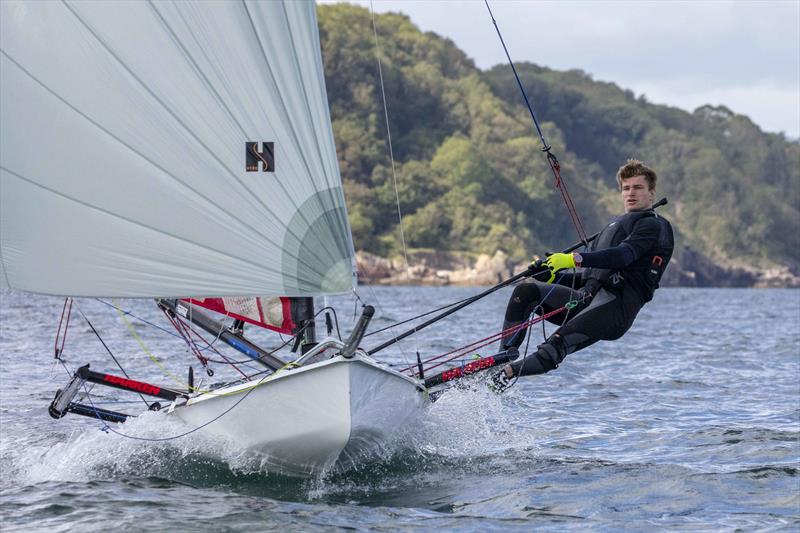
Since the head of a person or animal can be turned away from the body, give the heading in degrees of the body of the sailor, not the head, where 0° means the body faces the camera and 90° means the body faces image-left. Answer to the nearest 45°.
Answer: approximately 45°
